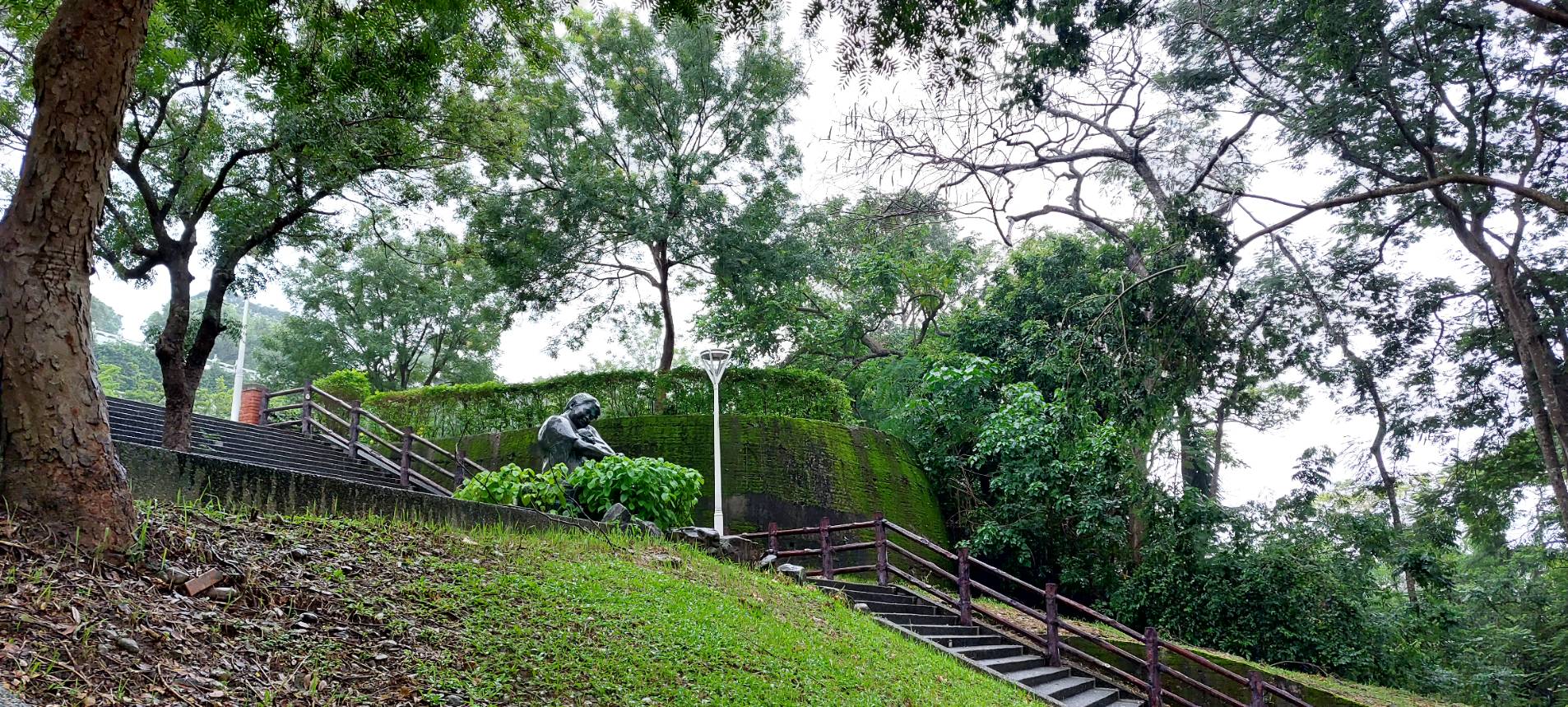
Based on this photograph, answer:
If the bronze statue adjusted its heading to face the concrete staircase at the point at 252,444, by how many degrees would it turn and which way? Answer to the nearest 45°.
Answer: approximately 180°

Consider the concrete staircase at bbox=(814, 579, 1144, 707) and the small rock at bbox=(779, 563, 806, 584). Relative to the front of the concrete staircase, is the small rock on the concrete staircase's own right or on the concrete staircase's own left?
on the concrete staircase's own right

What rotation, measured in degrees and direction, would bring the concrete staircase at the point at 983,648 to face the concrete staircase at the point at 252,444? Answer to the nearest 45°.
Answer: approximately 135° to its right

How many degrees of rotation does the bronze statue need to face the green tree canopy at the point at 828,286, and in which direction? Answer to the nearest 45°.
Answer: approximately 90° to its left

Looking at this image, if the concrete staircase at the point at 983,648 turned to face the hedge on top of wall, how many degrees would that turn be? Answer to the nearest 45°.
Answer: approximately 180°

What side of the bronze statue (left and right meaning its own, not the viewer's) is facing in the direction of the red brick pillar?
back

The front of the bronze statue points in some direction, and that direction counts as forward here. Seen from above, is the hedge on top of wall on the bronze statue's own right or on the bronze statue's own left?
on the bronze statue's own left

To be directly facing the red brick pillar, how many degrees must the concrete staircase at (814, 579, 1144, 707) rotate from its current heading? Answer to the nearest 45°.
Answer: approximately 135° to its right

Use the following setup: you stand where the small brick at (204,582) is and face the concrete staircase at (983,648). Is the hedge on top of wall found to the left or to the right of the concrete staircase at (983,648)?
left

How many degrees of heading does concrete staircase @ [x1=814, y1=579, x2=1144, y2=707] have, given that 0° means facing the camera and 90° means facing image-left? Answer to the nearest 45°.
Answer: approximately 315°

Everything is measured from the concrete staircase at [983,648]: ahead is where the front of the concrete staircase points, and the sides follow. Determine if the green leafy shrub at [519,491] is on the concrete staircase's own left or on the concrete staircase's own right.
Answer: on the concrete staircase's own right
